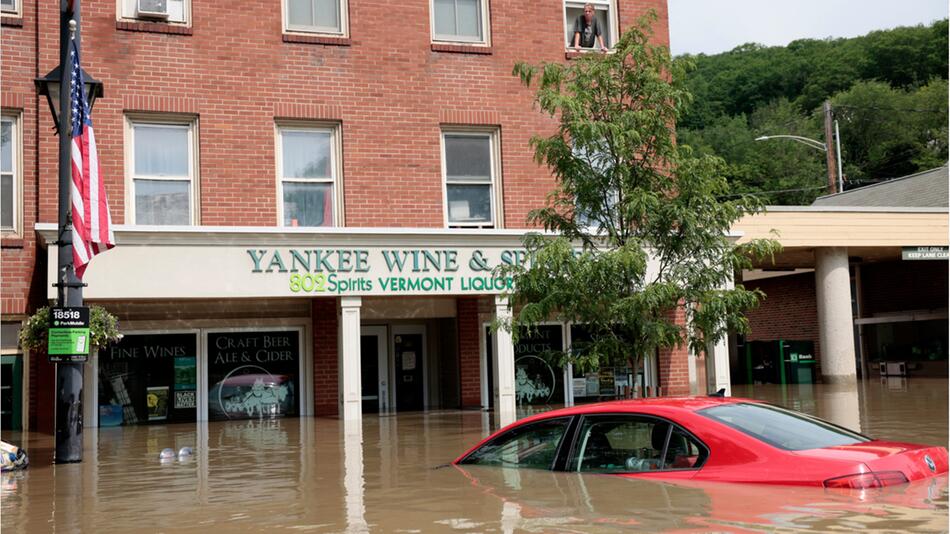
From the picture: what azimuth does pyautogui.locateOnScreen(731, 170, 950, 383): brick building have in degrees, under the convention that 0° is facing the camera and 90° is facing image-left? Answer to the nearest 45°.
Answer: approximately 0°

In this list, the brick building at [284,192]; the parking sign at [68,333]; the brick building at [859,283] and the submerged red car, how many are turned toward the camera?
3

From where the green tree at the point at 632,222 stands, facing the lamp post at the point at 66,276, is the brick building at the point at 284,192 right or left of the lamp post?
right

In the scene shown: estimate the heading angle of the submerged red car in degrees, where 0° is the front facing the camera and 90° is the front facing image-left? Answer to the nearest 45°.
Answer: approximately 135°

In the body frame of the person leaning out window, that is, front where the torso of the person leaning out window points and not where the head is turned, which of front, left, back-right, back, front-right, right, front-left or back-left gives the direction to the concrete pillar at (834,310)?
back-left

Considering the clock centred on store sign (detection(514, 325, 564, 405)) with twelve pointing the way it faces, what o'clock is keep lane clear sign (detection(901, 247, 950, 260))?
keep lane clear sign (detection(901, 247, 950, 260)) is roughly at 8 o'clock from store sign (detection(514, 325, 564, 405)).

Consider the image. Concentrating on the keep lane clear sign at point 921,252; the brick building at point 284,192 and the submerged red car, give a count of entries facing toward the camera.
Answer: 2

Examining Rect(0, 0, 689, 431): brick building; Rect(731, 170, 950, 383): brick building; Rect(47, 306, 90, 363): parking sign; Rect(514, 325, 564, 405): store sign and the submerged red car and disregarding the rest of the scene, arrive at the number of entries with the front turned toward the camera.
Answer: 4

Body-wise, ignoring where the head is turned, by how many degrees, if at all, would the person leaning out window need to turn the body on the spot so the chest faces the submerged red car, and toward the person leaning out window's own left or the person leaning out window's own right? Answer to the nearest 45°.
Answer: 0° — they already face it

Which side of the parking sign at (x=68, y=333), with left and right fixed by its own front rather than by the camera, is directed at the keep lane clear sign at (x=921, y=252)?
left

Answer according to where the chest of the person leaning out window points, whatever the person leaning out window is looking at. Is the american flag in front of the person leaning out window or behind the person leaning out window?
in front
